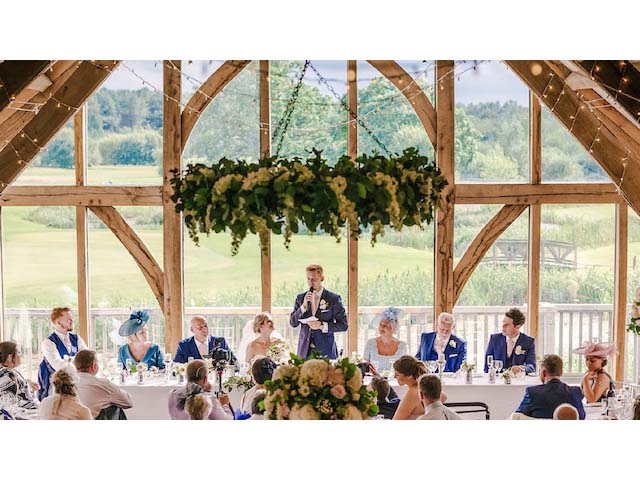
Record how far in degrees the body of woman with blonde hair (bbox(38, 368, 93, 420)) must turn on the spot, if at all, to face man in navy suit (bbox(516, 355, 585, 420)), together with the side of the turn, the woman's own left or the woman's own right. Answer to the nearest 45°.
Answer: approximately 90° to the woman's own right

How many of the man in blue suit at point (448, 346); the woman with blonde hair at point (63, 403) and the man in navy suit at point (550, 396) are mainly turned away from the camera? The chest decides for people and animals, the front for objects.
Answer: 2

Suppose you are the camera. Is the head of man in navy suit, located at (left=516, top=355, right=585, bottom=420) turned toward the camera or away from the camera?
away from the camera

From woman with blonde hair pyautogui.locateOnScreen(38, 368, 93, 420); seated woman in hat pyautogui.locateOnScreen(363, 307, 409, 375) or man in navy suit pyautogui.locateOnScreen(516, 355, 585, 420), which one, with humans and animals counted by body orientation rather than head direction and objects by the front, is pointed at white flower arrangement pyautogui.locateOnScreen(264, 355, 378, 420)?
the seated woman in hat

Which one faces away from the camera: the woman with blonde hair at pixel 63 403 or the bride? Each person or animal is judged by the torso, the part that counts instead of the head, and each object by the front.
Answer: the woman with blonde hair

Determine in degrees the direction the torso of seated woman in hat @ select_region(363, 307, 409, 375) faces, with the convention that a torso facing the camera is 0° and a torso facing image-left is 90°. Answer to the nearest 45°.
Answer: approximately 0°

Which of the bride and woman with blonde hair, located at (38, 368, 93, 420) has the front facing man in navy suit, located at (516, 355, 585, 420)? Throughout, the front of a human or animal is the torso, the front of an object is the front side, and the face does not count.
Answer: the bride

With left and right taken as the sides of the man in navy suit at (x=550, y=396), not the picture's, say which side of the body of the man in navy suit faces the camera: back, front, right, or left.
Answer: back
